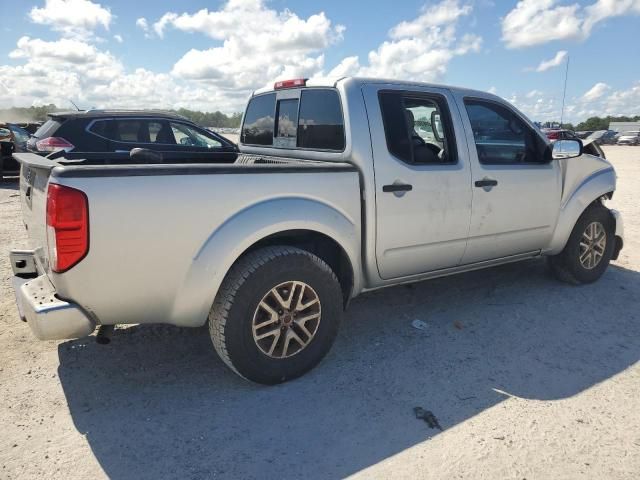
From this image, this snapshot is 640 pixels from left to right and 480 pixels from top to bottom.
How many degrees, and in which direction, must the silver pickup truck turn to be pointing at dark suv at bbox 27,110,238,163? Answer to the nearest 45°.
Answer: approximately 90° to its left

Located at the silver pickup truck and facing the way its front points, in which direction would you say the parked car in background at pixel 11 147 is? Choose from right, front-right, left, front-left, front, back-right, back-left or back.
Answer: left

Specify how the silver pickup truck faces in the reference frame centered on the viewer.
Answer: facing away from the viewer and to the right of the viewer

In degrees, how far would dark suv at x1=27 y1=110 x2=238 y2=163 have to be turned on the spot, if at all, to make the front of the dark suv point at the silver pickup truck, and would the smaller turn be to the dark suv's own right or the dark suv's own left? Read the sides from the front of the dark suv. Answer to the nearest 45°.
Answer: approximately 90° to the dark suv's own right

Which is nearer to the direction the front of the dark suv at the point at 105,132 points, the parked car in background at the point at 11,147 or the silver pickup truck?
the silver pickup truck

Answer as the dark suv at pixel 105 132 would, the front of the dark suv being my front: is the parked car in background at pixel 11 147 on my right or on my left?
on my left

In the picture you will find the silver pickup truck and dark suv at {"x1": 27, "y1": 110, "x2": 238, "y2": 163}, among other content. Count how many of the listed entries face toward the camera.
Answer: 0

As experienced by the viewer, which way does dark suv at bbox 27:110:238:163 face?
facing to the right of the viewer
